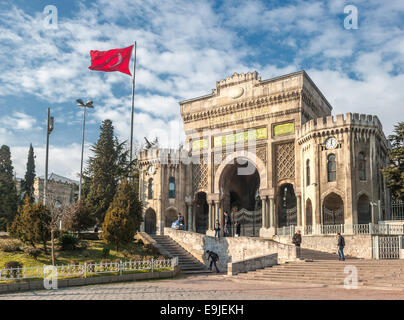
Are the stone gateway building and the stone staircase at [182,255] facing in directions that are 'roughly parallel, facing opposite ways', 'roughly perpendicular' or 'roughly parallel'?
roughly perpendicular

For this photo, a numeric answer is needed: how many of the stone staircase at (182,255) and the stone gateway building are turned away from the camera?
0

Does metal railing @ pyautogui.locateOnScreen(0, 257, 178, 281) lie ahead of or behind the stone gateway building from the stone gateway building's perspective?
ahead

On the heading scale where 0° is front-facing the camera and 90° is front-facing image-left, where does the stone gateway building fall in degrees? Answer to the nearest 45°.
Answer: approximately 45°

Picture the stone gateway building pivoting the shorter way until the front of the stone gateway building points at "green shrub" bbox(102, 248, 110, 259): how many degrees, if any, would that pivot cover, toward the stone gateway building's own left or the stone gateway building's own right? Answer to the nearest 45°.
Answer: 0° — it already faces it
